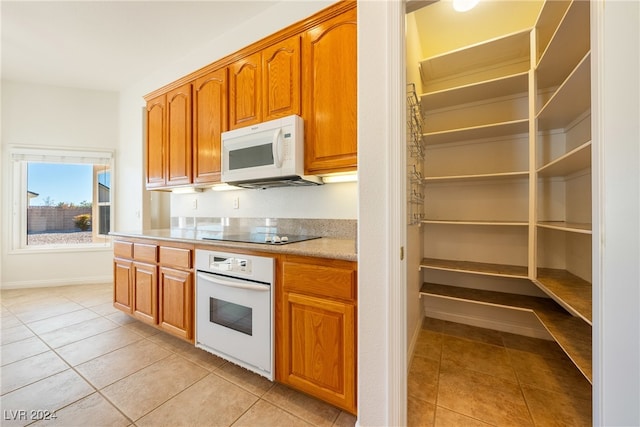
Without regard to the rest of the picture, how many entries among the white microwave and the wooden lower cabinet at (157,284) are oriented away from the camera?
0

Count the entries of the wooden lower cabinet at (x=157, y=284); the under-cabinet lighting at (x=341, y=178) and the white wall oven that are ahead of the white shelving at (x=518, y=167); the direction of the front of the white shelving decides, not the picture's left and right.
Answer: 3

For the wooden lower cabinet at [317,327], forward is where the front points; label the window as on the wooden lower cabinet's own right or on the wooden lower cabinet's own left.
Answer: on the wooden lower cabinet's own right

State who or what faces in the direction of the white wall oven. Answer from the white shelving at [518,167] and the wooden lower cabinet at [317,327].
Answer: the white shelving

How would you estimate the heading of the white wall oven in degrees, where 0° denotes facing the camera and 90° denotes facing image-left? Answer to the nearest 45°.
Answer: approximately 45°

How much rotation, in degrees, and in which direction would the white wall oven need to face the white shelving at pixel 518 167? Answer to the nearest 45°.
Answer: approximately 135° to its left

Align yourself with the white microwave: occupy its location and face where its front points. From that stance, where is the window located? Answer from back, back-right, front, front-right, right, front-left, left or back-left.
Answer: right
